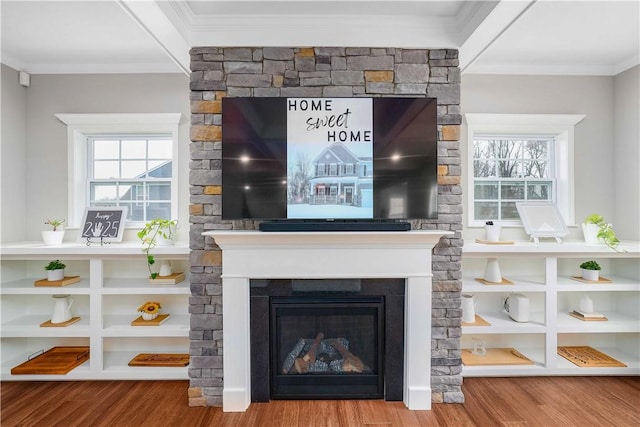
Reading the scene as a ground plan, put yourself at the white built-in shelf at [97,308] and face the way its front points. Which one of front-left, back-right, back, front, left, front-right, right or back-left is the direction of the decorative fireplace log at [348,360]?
front-left

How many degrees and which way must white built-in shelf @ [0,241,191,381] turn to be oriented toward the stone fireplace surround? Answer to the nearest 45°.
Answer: approximately 45° to its left

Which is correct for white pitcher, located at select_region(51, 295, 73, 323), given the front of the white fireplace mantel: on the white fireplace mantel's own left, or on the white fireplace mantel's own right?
on the white fireplace mantel's own right

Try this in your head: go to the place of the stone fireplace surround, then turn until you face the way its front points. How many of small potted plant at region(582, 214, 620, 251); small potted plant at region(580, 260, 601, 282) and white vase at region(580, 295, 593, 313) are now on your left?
3

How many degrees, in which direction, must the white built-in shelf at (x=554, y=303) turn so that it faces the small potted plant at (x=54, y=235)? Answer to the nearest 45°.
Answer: approximately 45° to its right

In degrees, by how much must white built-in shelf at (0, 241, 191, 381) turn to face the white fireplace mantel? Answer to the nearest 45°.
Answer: approximately 45° to its left

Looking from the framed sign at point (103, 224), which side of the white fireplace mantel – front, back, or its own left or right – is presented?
right

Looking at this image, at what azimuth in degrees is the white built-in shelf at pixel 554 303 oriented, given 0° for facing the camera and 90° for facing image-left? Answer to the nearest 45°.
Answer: approximately 0°

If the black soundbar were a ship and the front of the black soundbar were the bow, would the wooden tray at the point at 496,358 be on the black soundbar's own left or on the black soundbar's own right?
on the black soundbar's own left
